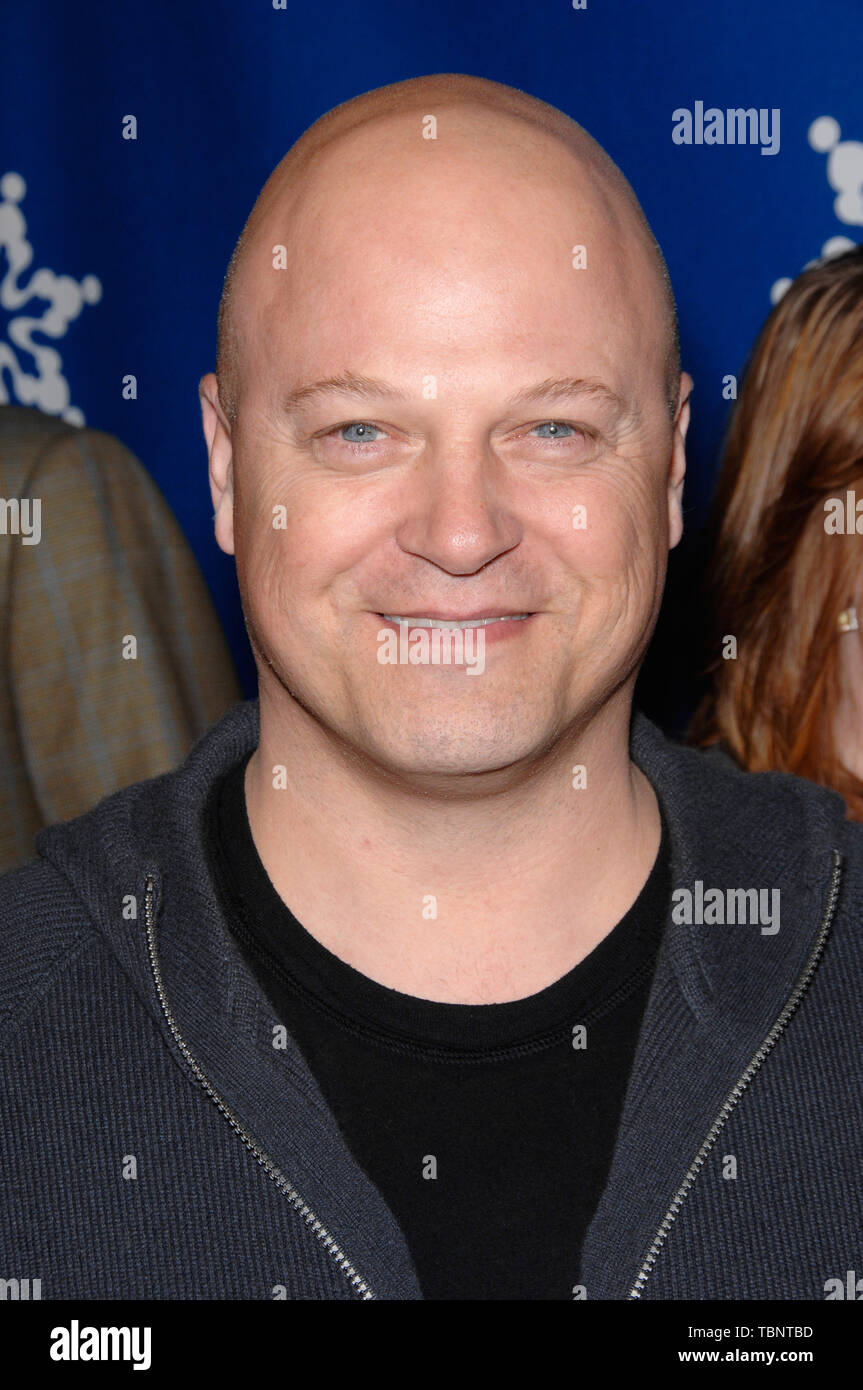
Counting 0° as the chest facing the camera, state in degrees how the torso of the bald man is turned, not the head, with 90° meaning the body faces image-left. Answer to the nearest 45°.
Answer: approximately 0°
